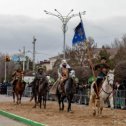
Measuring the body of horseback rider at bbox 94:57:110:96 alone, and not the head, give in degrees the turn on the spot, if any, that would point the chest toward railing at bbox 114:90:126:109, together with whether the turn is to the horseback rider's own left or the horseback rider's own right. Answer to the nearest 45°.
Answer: approximately 135° to the horseback rider's own left

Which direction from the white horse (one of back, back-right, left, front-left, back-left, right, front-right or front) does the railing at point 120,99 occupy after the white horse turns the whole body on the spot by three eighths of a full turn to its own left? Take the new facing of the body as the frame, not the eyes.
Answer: front
